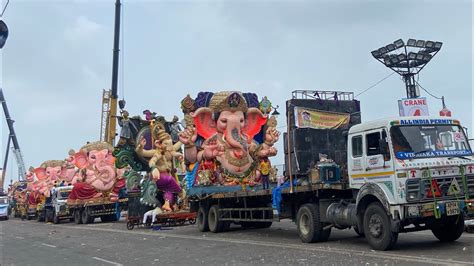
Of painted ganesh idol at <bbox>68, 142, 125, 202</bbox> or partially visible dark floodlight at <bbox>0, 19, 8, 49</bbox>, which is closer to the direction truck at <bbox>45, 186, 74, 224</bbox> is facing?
the painted ganesh idol

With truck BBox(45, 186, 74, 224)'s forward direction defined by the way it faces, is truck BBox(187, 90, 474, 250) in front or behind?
in front

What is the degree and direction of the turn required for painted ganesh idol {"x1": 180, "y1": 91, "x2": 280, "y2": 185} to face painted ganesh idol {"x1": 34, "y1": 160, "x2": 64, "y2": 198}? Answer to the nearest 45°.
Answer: approximately 135° to its right

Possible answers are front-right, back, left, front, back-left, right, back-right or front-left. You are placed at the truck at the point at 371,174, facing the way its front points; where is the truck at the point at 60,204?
back

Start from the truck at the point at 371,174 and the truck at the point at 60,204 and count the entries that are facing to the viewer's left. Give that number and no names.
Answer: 0

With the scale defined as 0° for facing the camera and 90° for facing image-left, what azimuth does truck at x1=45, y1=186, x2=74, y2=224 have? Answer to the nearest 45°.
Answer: approximately 315°

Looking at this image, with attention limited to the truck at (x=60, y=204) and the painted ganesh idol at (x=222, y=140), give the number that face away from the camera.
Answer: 0

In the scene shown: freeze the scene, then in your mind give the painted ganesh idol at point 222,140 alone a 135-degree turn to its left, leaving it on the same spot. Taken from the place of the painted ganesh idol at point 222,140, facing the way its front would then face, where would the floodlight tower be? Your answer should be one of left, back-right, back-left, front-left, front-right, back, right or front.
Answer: front

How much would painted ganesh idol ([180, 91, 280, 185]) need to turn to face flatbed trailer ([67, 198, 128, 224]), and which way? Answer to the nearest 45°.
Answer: approximately 135° to its right

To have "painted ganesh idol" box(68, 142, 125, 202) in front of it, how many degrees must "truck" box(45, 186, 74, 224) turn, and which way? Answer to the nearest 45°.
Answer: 0° — it already faces it

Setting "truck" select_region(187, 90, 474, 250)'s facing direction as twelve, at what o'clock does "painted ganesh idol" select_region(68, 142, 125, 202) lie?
The painted ganesh idol is roughly at 6 o'clock from the truck.
